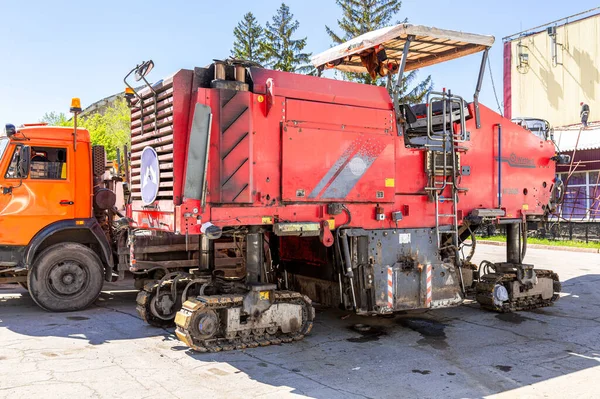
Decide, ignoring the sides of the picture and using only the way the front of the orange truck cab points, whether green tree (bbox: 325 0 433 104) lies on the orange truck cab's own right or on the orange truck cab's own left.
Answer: on the orange truck cab's own right

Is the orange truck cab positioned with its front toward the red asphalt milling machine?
no

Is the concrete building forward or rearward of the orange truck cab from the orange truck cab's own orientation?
rearward

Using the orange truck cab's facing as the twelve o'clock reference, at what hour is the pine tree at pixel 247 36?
The pine tree is roughly at 4 o'clock from the orange truck cab.

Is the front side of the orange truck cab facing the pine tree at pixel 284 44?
no

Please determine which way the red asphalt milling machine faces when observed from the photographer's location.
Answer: facing away from the viewer and to the right of the viewer

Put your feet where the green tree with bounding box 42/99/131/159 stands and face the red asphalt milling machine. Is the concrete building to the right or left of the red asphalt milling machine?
left

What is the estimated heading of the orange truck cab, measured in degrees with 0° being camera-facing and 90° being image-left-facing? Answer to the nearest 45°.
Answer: approximately 90°

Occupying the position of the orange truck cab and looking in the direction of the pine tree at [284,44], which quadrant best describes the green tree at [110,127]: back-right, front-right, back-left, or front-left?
front-left

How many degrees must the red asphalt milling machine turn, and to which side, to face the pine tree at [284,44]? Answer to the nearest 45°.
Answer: approximately 45° to its left

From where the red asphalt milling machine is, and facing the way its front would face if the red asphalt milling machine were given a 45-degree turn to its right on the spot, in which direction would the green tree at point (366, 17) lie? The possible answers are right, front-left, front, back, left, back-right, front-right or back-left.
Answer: left

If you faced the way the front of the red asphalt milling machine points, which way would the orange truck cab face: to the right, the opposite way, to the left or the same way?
the opposite way

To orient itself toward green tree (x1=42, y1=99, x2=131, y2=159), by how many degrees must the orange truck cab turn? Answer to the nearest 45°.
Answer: approximately 90° to its right
